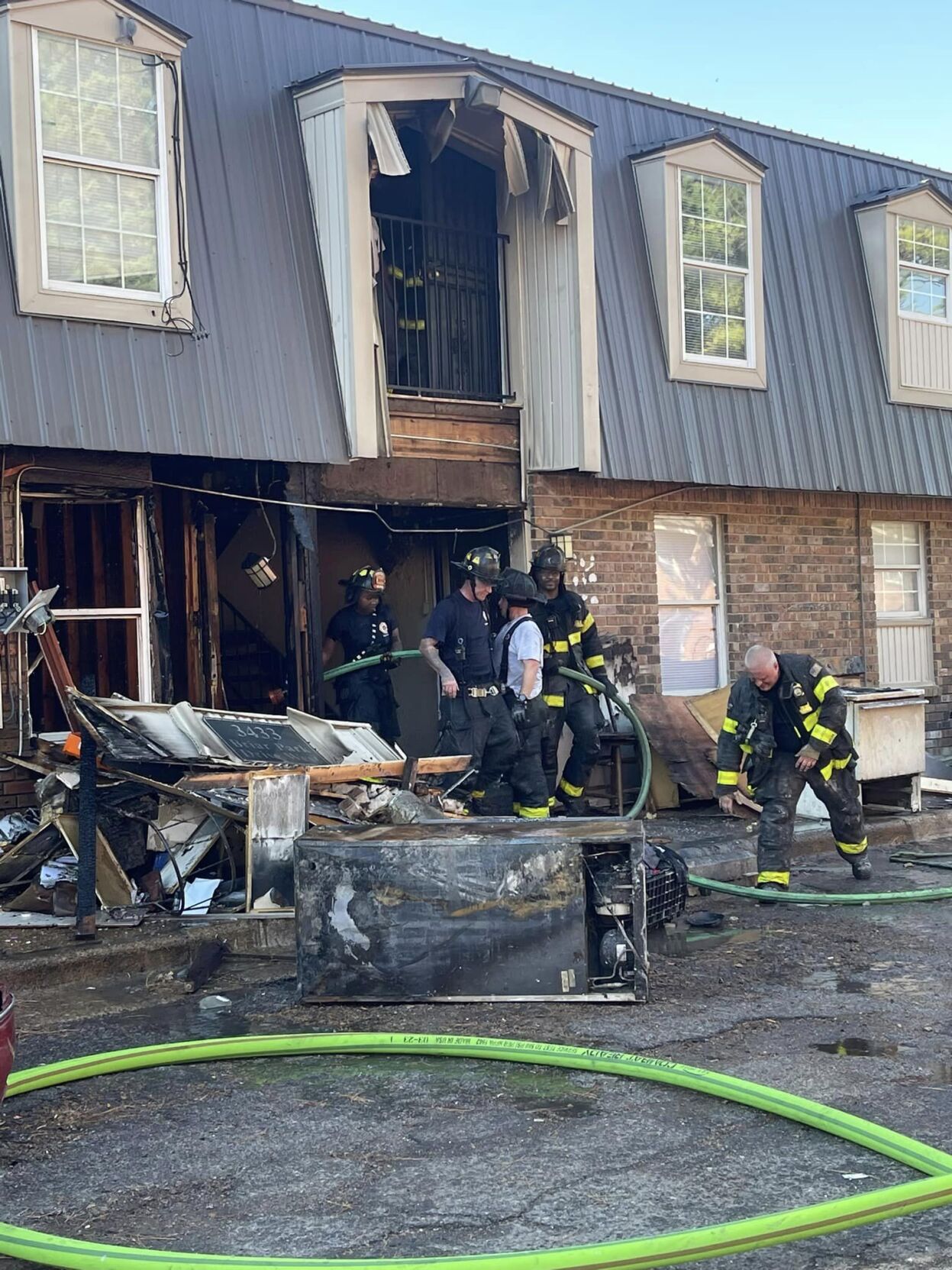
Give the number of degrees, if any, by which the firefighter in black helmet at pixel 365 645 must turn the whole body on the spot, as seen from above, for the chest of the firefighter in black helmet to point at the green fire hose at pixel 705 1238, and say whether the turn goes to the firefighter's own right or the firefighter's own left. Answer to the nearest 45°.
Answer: approximately 45° to the firefighter's own right

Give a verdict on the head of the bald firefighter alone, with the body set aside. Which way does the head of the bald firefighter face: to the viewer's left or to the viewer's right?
to the viewer's left

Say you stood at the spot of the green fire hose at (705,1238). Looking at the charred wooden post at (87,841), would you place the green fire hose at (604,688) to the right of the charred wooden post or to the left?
right

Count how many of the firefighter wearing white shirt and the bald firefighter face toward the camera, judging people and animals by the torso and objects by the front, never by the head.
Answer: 1
